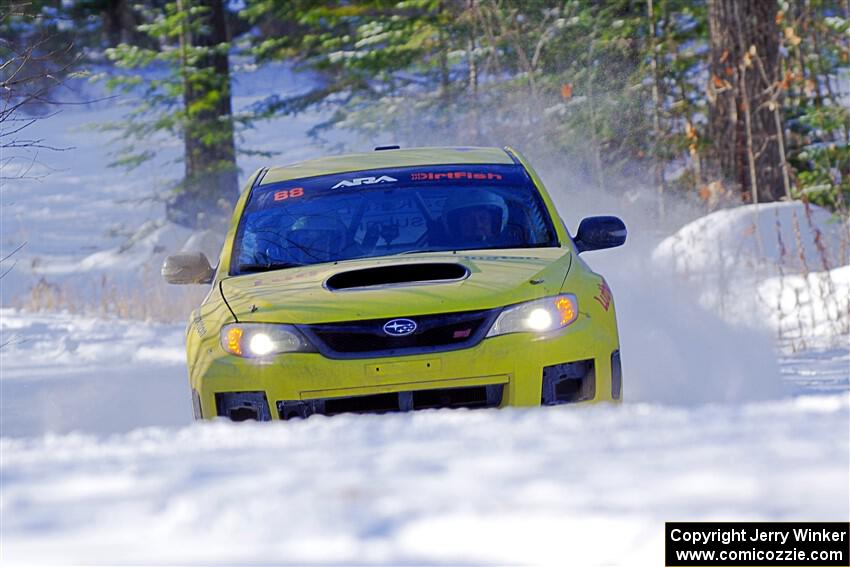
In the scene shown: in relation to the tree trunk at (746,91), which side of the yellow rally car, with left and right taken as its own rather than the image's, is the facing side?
back

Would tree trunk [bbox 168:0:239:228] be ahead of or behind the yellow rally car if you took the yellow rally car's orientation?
behind

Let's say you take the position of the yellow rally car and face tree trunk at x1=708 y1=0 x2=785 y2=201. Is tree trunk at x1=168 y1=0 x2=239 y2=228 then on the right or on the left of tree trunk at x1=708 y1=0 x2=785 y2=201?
left

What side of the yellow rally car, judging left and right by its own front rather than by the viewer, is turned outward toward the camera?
front

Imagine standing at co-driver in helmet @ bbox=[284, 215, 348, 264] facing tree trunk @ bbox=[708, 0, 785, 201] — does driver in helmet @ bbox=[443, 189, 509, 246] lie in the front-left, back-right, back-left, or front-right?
front-right

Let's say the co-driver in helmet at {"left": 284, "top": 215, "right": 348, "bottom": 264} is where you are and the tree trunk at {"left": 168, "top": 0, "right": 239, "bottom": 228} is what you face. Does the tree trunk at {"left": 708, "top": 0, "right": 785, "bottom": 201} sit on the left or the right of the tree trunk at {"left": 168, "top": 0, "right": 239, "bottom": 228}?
right
